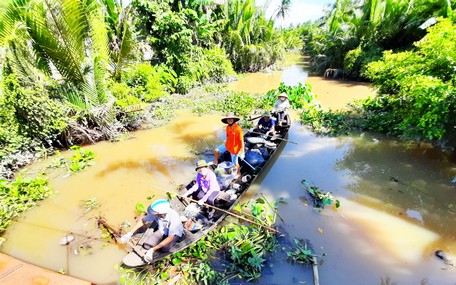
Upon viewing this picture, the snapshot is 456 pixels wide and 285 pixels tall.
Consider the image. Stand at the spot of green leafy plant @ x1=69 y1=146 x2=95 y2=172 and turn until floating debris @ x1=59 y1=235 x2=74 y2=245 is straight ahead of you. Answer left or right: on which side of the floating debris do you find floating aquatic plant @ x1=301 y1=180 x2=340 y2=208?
left

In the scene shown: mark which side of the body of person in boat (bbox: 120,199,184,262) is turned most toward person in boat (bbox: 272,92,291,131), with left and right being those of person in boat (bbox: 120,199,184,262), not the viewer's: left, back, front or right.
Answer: back

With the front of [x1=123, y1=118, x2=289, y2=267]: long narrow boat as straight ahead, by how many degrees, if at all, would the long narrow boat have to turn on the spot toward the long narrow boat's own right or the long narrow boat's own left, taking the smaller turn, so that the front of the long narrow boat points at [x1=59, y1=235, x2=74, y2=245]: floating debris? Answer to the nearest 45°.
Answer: approximately 45° to the long narrow boat's own right

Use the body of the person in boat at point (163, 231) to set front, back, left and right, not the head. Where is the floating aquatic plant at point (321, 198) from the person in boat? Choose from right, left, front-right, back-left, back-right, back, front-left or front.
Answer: back-left

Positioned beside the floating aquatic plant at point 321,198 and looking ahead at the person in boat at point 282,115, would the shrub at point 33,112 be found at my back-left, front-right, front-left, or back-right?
front-left

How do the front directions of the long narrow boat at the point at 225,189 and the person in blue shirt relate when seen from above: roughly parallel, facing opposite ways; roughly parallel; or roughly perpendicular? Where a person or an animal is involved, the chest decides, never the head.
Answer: roughly parallel

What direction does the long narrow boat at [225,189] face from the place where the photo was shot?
facing the viewer and to the left of the viewer

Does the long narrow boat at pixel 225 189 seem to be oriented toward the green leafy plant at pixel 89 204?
no

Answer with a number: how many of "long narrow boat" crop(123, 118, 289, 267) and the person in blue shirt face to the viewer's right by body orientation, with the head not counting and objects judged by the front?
0

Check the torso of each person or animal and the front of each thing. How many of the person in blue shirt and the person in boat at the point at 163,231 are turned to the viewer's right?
0

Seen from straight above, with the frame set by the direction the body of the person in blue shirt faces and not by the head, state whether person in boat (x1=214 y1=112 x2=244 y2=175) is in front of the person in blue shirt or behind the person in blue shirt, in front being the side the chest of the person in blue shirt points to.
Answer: in front

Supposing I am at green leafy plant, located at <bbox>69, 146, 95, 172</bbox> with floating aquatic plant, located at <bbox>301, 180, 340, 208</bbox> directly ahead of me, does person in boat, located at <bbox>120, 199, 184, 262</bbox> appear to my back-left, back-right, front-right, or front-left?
front-right
